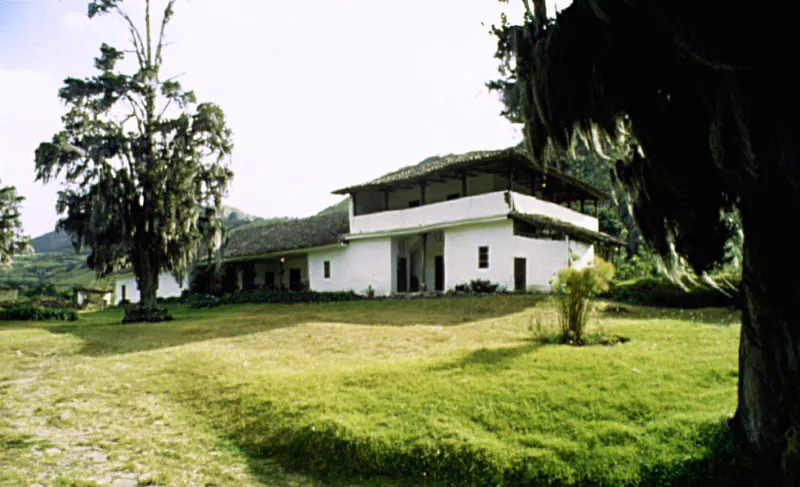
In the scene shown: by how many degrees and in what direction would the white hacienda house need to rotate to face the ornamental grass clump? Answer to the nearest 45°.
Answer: approximately 45° to its left

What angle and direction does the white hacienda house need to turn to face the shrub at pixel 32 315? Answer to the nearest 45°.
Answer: approximately 45° to its right

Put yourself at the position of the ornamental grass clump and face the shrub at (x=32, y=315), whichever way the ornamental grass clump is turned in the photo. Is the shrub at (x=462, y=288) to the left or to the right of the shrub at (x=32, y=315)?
right

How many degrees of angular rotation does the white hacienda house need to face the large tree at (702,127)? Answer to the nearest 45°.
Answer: approximately 45° to its left

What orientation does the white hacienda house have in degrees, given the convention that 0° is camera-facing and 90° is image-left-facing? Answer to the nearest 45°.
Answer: approximately 45°
